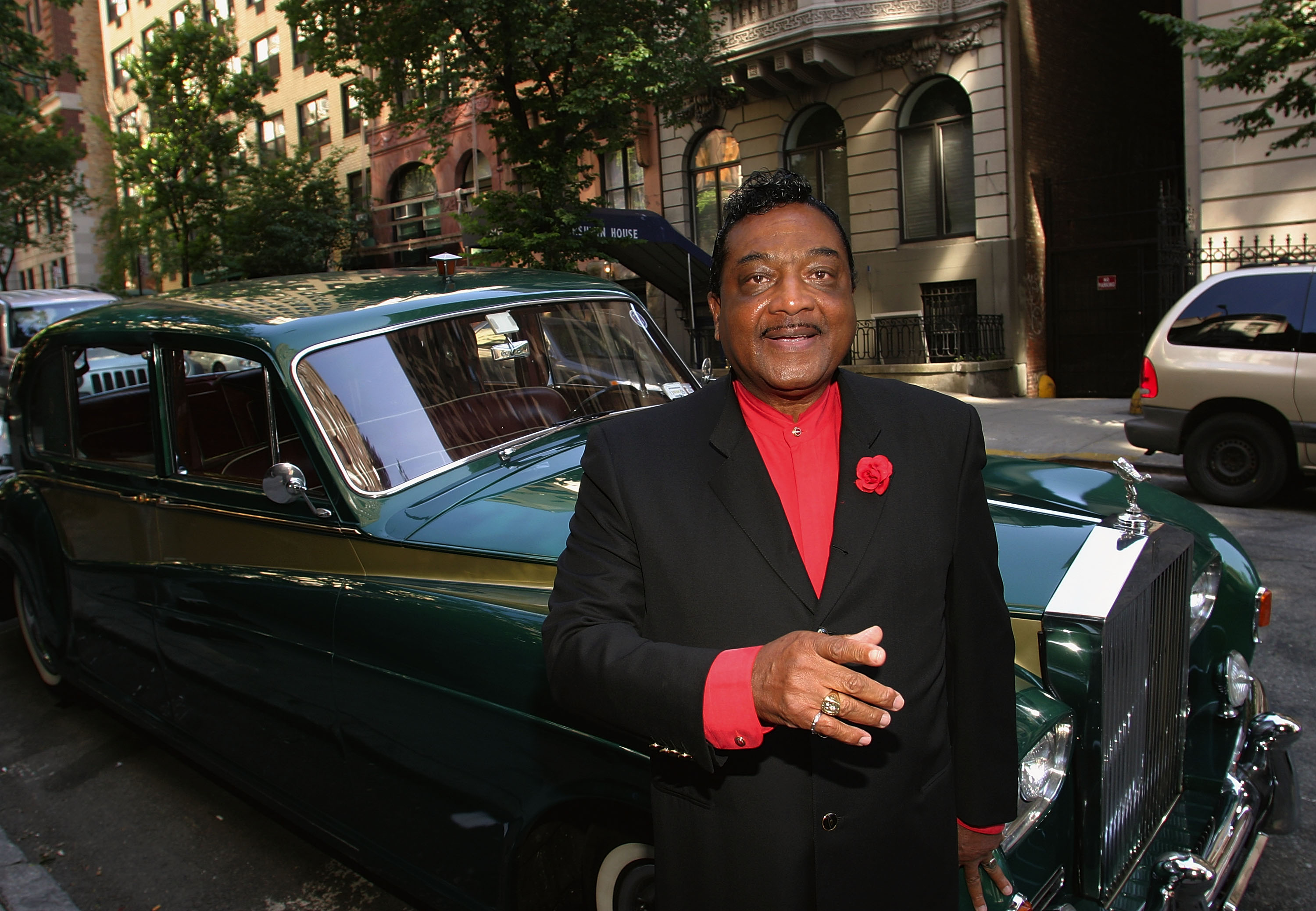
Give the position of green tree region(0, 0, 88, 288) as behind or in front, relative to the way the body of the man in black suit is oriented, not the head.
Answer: behind

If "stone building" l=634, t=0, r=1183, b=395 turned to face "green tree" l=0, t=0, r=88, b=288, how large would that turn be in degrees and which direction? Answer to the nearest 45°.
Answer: approximately 45° to its right

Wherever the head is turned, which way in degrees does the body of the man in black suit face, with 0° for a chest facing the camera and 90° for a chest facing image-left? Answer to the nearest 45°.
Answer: approximately 0°

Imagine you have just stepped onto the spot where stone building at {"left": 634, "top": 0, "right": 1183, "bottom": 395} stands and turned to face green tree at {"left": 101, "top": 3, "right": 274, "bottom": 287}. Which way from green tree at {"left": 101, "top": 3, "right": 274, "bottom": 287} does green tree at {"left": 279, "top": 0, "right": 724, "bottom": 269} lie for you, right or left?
left

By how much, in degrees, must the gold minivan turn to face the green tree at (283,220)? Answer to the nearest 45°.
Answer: approximately 135° to its left

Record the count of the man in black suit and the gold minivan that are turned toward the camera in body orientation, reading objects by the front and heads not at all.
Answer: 1
